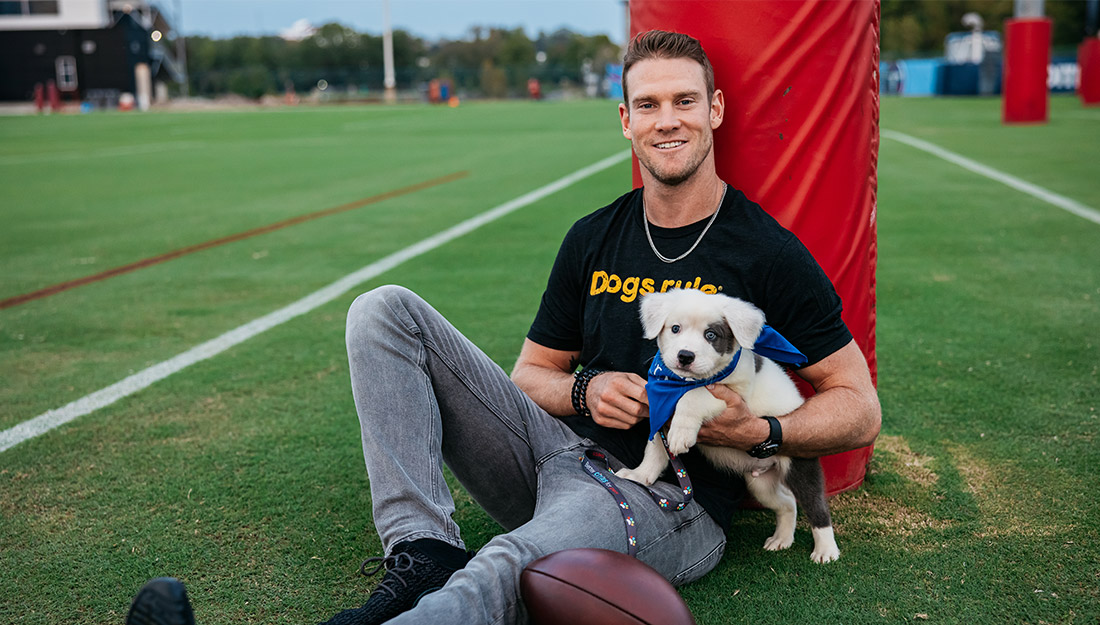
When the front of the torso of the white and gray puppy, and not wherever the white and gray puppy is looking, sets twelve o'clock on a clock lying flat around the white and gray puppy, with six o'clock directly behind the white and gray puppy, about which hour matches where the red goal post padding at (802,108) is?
The red goal post padding is roughly at 5 o'clock from the white and gray puppy.

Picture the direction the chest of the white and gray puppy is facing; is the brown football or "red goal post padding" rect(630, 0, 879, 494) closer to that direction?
the brown football

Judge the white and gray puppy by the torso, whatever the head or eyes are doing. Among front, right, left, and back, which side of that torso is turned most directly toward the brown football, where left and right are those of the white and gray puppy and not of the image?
front

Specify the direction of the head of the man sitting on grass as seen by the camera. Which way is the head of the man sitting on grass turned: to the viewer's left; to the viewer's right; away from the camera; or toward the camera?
toward the camera

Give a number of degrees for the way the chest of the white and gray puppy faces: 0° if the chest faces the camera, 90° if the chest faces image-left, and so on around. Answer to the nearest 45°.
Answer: approximately 45°
